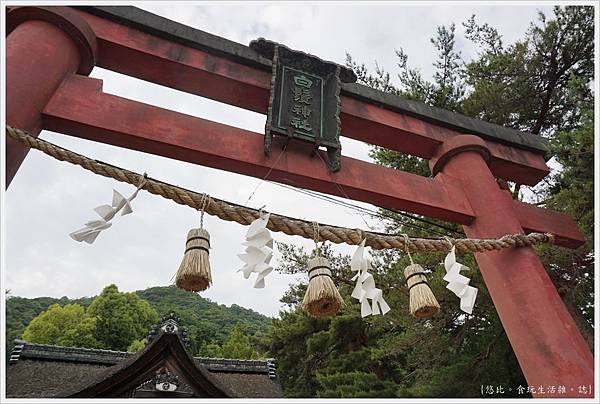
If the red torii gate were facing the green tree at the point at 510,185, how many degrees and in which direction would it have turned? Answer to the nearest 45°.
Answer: approximately 90° to its left

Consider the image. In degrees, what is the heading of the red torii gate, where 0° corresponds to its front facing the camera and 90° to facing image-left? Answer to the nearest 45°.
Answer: approximately 315°

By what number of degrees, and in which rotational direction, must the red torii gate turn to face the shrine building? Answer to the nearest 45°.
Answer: approximately 180°

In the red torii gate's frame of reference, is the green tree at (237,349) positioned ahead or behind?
behind

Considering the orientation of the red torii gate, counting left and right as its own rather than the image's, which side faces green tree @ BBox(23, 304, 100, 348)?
back

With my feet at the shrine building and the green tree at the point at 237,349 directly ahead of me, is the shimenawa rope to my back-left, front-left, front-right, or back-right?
back-right
